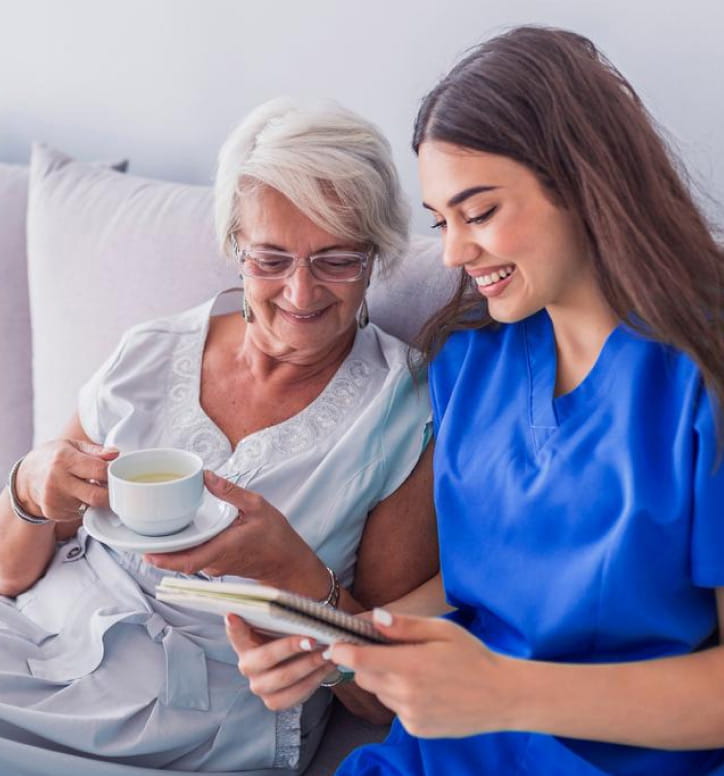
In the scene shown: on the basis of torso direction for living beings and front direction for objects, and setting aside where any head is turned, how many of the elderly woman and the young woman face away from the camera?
0

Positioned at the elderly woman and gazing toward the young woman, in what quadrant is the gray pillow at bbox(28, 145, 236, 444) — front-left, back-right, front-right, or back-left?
back-left

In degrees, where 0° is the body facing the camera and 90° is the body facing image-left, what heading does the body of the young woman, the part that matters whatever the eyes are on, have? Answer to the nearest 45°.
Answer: approximately 45°

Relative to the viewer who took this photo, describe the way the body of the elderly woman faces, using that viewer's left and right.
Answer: facing the viewer

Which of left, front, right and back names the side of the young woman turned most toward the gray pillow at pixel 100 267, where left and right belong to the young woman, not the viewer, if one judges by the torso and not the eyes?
right

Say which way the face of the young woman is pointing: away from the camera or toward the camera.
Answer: toward the camera
